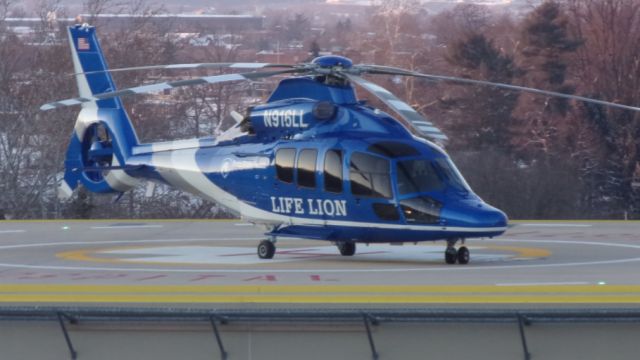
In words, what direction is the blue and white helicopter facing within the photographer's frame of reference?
facing the viewer and to the right of the viewer

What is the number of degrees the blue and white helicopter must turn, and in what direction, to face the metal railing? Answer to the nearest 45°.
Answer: approximately 45° to its right
